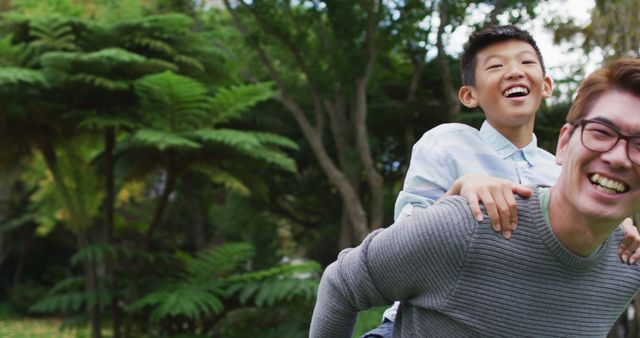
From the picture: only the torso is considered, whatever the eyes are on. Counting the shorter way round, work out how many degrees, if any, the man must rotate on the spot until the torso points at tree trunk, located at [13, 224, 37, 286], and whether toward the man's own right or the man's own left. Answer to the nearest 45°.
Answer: approximately 180°

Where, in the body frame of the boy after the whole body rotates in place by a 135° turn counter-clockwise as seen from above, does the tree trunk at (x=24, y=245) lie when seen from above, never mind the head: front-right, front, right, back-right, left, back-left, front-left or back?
front-left

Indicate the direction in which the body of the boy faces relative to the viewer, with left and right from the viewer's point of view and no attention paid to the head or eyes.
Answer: facing the viewer and to the right of the viewer

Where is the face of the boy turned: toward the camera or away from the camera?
toward the camera
